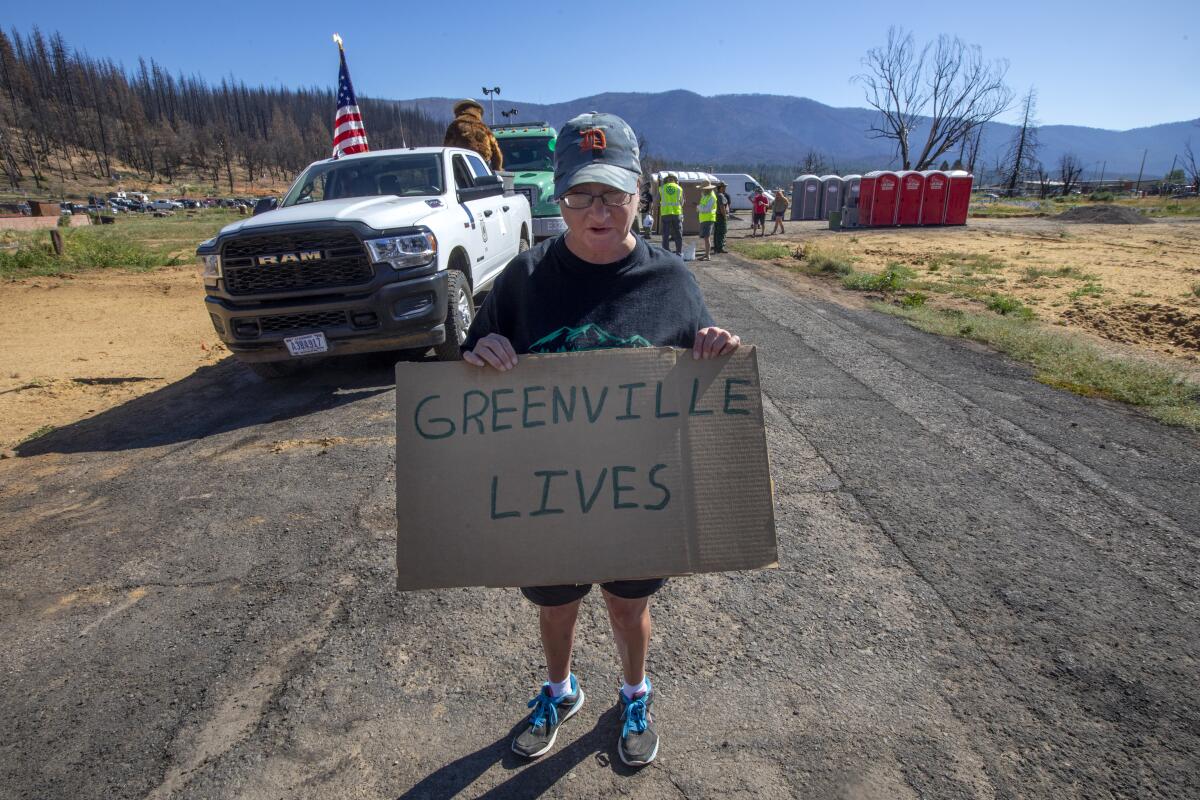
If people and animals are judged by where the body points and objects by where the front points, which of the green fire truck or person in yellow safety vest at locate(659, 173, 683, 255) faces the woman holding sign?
the green fire truck

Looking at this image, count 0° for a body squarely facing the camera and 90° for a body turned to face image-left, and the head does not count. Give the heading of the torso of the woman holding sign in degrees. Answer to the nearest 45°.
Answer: approximately 0°

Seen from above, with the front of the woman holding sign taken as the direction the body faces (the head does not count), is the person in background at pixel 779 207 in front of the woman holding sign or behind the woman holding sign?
behind

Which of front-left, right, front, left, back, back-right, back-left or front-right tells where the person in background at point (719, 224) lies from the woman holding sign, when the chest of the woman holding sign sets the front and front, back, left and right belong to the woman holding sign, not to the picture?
back

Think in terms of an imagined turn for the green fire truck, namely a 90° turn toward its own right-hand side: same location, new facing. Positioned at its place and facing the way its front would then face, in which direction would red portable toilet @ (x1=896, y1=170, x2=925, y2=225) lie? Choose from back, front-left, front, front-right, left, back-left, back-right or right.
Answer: back-right

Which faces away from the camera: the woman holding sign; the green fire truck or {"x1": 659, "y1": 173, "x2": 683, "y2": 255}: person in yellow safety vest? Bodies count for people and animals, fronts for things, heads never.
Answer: the person in yellow safety vest

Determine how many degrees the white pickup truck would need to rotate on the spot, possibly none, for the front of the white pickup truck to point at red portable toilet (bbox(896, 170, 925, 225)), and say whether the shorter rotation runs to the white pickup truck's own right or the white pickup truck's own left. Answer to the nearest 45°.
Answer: approximately 180°

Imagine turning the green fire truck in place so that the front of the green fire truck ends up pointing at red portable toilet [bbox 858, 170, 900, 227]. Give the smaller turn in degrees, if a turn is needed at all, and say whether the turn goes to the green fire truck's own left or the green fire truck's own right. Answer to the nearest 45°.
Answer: approximately 135° to the green fire truck's own left

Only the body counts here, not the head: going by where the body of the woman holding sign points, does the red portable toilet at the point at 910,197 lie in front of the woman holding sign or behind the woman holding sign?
behind
